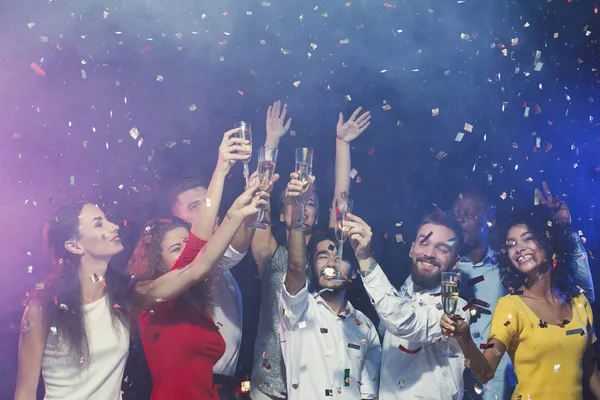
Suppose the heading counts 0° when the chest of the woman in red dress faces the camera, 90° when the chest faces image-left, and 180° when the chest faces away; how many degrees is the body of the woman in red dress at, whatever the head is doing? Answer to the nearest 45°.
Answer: approximately 315°

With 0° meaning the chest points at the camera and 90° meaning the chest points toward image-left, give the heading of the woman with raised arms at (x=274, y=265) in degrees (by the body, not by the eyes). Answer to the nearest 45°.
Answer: approximately 0°

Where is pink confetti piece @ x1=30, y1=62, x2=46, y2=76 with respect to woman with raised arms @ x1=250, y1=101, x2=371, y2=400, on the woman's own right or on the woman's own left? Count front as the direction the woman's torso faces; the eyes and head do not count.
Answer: on the woman's own right

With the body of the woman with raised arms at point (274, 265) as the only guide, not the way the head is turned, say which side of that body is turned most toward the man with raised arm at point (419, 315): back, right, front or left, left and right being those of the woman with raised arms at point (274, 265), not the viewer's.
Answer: left

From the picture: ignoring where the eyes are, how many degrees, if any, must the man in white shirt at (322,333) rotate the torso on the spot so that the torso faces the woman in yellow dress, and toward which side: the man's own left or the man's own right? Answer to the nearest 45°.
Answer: approximately 90° to the man's own left

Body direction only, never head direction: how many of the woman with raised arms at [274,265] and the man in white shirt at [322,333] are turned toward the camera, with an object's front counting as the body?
2

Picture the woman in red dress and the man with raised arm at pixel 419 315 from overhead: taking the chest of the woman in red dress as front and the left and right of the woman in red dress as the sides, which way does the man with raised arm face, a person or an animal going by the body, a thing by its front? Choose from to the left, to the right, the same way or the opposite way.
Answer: to the right
